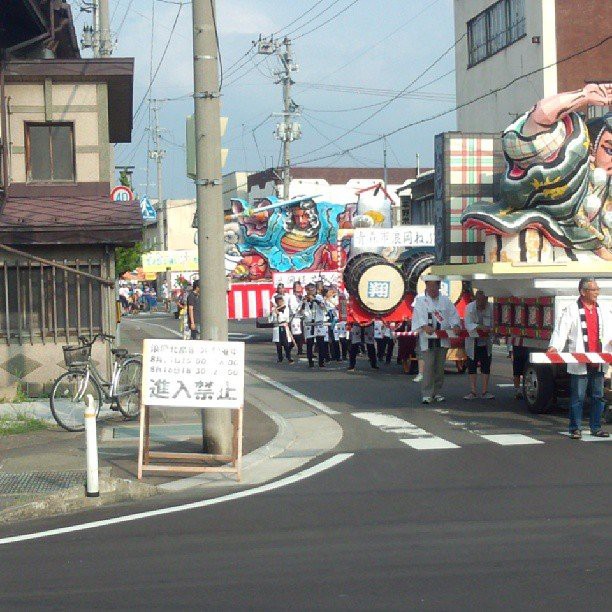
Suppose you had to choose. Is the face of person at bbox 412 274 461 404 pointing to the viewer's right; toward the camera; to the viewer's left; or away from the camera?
toward the camera

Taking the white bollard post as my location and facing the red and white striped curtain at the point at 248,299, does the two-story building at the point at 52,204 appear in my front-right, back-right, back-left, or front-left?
front-left

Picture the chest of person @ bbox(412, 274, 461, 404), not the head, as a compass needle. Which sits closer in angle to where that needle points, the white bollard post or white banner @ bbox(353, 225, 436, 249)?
the white bollard post

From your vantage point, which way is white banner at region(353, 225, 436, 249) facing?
toward the camera

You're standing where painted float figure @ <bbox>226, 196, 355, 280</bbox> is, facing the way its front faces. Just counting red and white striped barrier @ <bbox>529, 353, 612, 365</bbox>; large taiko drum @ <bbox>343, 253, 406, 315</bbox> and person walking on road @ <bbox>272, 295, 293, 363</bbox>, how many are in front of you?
3

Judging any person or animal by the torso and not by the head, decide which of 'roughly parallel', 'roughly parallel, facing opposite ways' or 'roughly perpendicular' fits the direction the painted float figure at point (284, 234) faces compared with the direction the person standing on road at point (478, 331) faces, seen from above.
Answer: roughly parallel

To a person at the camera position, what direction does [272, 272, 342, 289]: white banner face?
facing the viewer

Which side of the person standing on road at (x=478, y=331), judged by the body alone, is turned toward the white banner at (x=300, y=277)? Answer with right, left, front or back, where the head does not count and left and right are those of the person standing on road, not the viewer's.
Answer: back

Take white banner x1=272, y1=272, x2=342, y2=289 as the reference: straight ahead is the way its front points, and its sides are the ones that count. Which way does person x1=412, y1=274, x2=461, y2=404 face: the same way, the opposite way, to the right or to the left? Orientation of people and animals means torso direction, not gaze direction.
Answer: the same way

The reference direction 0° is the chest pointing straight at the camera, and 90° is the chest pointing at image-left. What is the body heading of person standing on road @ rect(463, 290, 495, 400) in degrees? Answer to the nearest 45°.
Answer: approximately 0°

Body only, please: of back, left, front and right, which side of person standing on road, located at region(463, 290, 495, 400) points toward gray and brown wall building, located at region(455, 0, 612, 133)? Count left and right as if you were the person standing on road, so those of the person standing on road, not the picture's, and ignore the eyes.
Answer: back

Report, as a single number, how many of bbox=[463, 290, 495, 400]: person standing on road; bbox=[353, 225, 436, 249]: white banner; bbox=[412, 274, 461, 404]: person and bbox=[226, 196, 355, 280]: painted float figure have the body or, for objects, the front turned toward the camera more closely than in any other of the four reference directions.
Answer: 4

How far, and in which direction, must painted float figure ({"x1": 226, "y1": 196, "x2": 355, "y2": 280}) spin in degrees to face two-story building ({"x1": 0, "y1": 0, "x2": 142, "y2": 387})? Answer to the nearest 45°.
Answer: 0° — it already faces it
